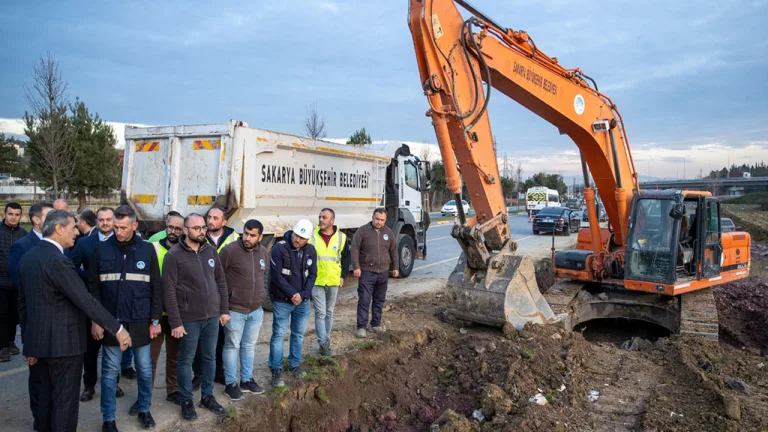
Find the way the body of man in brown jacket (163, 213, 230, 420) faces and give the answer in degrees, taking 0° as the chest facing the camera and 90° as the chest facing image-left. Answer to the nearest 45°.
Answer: approximately 315°

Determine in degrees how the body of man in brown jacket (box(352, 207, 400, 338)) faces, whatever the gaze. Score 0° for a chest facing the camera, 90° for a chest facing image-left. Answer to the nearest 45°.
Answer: approximately 0°

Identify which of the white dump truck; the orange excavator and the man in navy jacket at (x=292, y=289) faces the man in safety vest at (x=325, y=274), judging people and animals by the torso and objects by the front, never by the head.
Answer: the orange excavator

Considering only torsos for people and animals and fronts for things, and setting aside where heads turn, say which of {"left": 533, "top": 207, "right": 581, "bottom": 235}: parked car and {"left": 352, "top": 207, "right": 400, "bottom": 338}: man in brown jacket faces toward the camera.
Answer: the man in brown jacket

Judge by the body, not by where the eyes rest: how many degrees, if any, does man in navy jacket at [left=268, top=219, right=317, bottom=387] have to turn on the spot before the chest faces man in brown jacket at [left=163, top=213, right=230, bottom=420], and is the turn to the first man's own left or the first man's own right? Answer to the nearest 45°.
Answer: approximately 90° to the first man's own right

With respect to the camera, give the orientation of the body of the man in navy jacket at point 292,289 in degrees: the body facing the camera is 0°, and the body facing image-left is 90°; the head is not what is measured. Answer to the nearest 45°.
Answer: approximately 315°

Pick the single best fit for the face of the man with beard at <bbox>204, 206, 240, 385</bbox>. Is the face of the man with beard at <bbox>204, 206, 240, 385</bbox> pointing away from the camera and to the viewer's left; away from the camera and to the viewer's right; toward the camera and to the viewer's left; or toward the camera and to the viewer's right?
toward the camera and to the viewer's left

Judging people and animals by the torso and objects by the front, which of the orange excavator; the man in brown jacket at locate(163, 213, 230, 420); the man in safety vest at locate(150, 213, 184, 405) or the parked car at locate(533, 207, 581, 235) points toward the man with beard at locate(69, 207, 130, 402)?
the orange excavator

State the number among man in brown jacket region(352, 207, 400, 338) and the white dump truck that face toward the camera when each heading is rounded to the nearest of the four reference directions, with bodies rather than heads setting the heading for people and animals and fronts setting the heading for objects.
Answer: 1

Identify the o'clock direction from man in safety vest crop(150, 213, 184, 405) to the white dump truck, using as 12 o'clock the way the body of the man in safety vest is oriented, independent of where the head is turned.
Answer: The white dump truck is roughly at 8 o'clock from the man in safety vest.

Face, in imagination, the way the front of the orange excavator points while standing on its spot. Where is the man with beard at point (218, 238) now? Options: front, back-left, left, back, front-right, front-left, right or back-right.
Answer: front

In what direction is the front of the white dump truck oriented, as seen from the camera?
facing away from the viewer and to the right of the viewer
